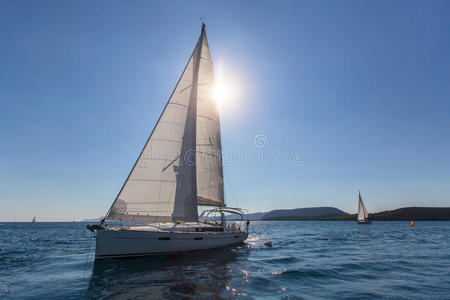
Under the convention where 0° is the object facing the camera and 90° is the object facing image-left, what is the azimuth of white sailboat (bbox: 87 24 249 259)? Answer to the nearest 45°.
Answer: approximately 45°
